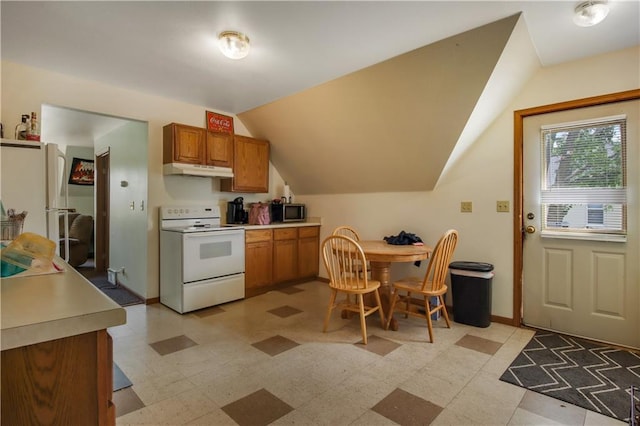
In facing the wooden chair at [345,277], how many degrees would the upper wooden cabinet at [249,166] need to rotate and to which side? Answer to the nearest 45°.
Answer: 0° — it already faces it

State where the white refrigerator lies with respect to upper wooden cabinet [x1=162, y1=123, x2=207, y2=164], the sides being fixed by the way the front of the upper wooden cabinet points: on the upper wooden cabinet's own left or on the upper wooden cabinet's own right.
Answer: on the upper wooden cabinet's own right

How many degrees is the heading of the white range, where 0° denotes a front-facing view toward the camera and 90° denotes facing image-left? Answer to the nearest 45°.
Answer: approximately 315°

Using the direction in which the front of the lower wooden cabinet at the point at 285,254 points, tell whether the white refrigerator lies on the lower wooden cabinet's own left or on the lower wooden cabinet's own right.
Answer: on the lower wooden cabinet's own right

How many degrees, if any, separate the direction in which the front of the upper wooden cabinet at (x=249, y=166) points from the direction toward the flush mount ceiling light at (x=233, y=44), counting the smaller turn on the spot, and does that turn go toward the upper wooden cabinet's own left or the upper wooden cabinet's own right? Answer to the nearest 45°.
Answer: approximately 45° to the upper wooden cabinet's own right

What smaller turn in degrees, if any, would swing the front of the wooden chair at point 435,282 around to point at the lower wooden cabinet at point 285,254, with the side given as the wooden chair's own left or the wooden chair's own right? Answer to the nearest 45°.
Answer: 0° — it already faces it

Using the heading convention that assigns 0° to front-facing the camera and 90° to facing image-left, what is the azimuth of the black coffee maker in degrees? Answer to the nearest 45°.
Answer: approximately 315°
